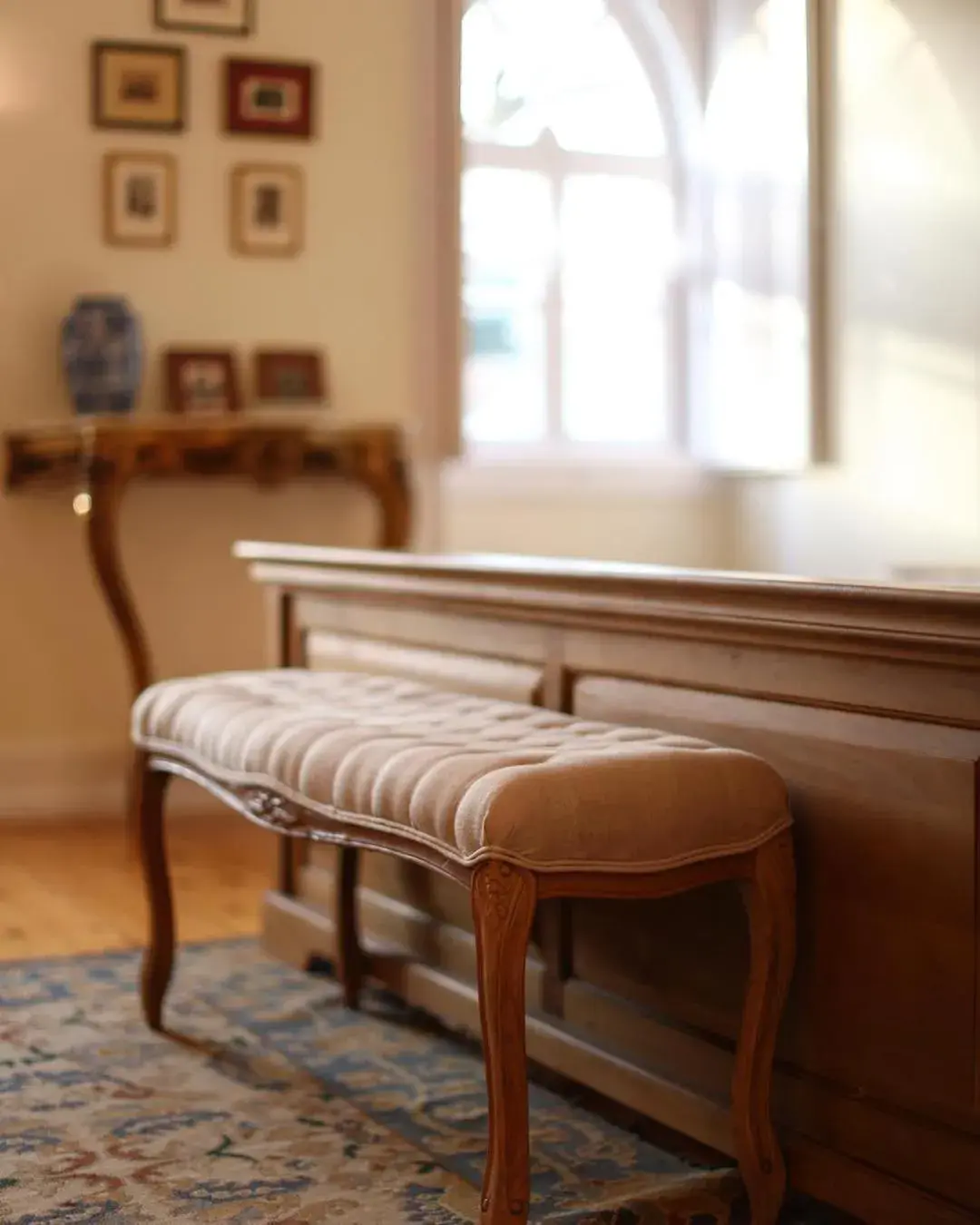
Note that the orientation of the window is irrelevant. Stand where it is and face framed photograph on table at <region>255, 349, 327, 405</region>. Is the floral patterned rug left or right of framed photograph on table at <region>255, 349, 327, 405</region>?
left

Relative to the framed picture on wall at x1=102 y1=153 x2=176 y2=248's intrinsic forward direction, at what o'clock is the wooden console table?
The wooden console table is roughly at 12 o'clock from the framed picture on wall.

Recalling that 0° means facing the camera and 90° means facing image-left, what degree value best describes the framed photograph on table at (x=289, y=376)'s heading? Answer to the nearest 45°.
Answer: approximately 0°

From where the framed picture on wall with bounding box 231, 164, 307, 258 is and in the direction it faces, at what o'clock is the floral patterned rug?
The floral patterned rug is roughly at 12 o'clock from the framed picture on wall.

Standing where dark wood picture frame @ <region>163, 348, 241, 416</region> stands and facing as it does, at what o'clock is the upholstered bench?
The upholstered bench is roughly at 12 o'clock from the dark wood picture frame.
